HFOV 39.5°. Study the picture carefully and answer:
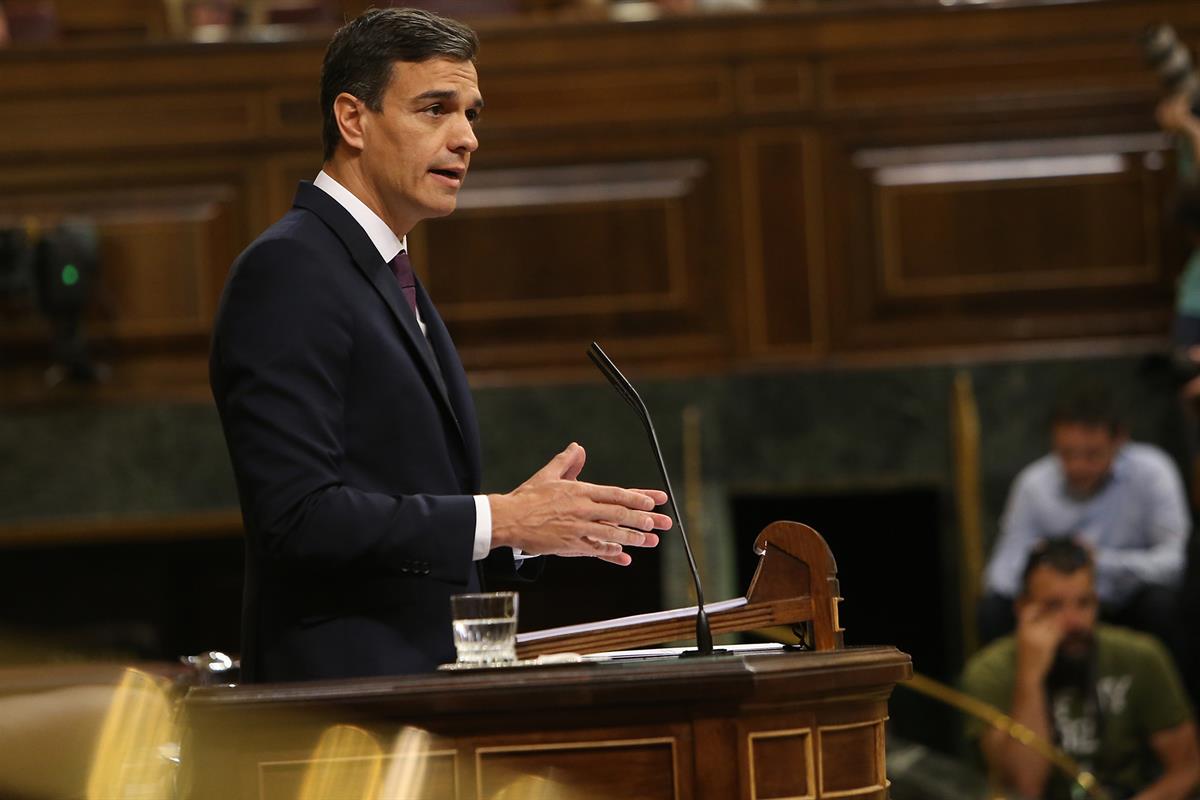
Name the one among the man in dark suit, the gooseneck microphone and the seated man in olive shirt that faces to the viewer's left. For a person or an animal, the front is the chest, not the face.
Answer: the gooseneck microphone

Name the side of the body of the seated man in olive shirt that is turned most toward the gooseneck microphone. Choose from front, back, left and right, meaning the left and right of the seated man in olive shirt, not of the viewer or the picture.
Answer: front

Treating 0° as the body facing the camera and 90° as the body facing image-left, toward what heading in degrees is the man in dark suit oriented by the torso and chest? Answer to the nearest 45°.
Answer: approximately 270°

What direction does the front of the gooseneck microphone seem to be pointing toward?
to the viewer's left

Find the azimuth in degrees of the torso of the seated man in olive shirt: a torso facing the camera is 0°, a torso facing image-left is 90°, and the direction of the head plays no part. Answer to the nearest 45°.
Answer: approximately 0°

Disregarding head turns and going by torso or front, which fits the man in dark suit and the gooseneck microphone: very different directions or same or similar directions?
very different directions
